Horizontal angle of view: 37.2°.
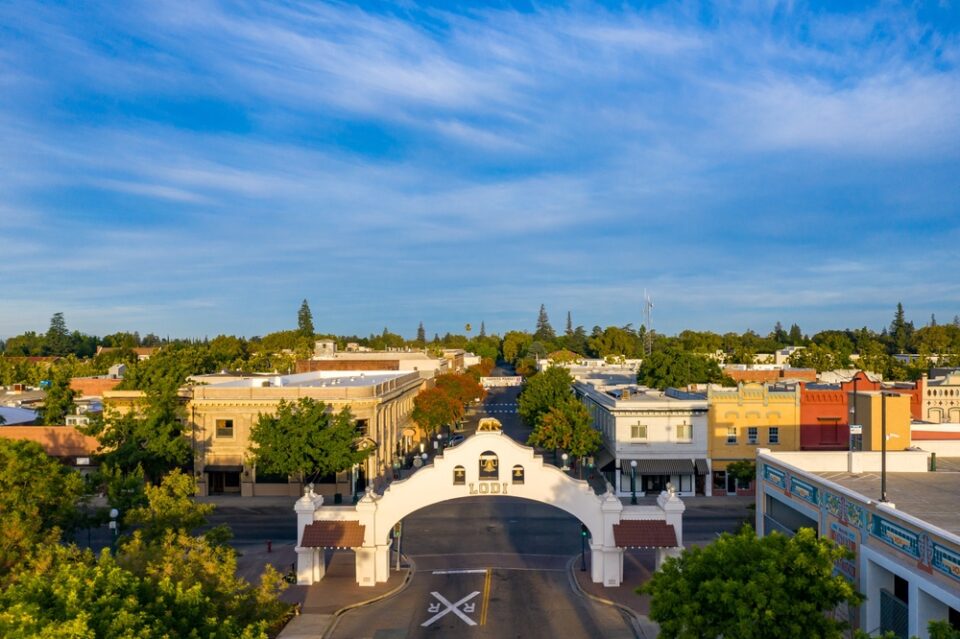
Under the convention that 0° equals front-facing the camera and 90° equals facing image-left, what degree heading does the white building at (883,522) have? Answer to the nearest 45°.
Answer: approximately 45°

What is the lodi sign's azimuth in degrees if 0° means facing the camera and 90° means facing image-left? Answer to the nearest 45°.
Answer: approximately 0°

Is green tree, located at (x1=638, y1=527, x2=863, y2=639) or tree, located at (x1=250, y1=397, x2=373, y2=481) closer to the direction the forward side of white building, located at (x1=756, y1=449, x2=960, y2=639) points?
the green tree

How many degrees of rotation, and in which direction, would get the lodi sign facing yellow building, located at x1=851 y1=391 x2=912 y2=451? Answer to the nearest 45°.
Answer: approximately 135° to its left
